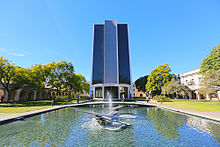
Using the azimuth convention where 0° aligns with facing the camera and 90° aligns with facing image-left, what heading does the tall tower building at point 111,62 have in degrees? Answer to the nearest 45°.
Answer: approximately 0°

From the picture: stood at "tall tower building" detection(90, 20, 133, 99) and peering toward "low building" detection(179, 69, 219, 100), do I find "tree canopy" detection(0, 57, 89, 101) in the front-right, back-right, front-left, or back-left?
back-right

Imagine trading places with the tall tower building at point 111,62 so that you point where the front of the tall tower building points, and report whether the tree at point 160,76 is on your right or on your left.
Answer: on your left

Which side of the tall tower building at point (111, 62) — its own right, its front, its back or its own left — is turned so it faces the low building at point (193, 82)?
left

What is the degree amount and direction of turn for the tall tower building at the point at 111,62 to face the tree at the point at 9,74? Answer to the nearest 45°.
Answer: approximately 45° to its right

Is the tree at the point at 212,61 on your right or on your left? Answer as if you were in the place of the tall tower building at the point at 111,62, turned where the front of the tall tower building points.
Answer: on your left

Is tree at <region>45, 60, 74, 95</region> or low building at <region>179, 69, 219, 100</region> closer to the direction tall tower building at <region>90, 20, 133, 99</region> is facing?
the tree
